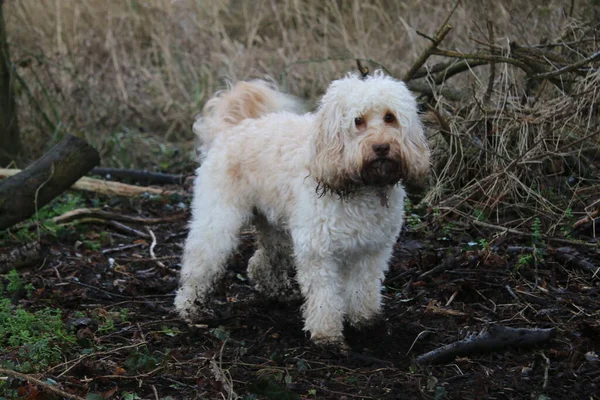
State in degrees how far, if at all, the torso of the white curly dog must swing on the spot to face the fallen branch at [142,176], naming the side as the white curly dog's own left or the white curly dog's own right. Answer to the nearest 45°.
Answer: approximately 180°

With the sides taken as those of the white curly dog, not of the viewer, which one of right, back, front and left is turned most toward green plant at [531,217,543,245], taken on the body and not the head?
left

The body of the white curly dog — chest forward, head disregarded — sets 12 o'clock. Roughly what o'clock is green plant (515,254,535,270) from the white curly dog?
The green plant is roughly at 10 o'clock from the white curly dog.

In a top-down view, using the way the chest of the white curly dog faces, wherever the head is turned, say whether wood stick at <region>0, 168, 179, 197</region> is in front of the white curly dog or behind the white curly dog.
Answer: behind

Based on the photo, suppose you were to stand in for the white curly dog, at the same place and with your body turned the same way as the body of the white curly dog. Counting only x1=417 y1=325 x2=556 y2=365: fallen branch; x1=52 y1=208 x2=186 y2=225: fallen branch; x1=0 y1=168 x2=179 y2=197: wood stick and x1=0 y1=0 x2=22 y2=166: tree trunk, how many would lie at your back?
3

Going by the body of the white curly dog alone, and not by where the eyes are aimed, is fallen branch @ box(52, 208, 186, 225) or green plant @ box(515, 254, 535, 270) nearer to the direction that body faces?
the green plant

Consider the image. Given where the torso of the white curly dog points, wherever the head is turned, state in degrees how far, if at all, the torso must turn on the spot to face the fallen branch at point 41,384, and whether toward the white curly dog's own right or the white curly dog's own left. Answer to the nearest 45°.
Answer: approximately 90° to the white curly dog's own right

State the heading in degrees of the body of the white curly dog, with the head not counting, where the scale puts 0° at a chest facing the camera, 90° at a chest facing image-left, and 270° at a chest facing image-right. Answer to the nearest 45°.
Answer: approximately 315°

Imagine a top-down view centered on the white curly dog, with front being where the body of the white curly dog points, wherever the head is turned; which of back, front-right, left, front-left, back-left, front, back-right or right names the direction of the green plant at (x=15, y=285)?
back-right

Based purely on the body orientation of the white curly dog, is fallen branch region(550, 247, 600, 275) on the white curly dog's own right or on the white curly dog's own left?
on the white curly dog's own left

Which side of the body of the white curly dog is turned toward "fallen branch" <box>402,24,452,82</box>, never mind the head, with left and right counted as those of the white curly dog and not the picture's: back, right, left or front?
left

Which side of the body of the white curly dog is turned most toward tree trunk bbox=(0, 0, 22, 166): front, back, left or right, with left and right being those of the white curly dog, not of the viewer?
back
